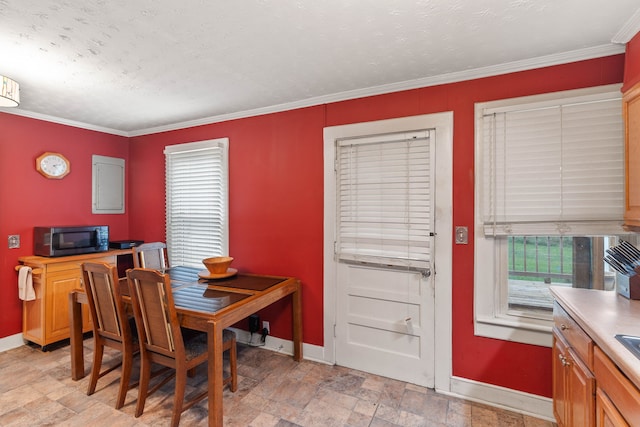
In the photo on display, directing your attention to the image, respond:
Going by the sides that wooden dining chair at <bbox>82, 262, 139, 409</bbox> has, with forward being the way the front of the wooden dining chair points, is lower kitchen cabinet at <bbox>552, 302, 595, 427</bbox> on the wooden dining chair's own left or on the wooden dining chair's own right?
on the wooden dining chair's own right

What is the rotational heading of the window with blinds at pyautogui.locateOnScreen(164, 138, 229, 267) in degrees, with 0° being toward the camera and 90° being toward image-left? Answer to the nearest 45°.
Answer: approximately 45°

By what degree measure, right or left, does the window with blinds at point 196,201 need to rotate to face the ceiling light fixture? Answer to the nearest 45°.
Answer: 0° — it already faces it

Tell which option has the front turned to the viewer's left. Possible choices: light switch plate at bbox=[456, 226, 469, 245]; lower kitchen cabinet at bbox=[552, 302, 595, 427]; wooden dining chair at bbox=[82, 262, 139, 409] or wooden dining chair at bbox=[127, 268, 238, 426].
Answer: the lower kitchen cabinet

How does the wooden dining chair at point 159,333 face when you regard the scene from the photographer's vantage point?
facing away from the viewer and to the right of the viewer

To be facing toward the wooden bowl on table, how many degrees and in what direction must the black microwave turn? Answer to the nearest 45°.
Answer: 0° — it already faces it

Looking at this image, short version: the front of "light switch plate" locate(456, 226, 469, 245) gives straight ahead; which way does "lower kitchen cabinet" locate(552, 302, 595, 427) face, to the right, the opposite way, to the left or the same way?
to the right

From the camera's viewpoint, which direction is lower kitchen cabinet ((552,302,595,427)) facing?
to the viewer's left

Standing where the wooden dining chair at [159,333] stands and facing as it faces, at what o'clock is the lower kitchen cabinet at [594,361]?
The lower kitchen cabinet is roughly at 3 o'clock from the wooden dining chair.

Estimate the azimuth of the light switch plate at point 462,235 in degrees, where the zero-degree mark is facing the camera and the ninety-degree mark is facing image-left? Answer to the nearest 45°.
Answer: approximately 0°
